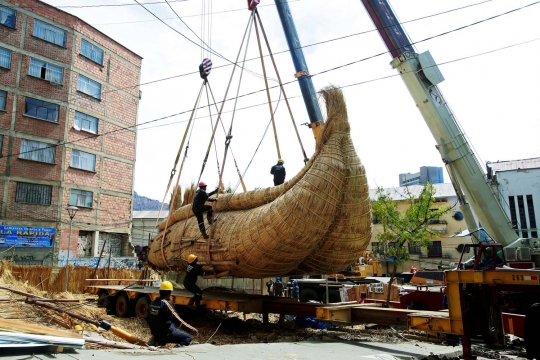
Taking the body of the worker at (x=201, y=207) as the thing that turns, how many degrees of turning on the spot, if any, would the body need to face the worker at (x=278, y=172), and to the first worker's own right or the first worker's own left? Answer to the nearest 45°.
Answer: approximately 45° to the first worker's own right

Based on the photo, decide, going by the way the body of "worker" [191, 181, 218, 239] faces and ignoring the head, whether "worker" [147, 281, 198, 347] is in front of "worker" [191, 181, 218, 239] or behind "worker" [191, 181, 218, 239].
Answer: behind

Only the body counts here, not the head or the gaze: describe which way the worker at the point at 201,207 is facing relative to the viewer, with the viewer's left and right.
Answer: facing away from the viewer and to the right of the viewer

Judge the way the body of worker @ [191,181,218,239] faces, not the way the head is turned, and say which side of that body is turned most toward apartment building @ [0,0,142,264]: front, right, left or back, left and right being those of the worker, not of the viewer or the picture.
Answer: left
